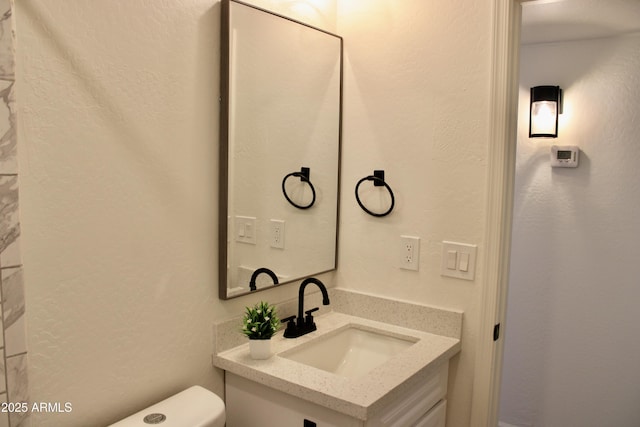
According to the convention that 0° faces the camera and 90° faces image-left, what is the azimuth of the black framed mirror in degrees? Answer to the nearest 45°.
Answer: approximately 315°

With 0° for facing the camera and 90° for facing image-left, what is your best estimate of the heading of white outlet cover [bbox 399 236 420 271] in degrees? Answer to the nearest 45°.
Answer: approximately 45°

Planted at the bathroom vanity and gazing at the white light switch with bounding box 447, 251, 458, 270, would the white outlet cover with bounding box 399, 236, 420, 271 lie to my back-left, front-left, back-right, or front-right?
front-left

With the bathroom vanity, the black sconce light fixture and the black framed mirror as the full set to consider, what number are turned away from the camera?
0

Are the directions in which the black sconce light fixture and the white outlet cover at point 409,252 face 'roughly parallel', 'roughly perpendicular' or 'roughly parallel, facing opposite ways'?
roughly parallel

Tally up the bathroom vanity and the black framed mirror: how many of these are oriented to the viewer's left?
0

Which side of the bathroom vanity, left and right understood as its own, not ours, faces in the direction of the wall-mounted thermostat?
left

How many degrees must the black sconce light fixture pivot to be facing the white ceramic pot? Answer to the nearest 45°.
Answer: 0° — it already faces it

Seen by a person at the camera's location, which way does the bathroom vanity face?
facing the viewer and to the right of the viewer

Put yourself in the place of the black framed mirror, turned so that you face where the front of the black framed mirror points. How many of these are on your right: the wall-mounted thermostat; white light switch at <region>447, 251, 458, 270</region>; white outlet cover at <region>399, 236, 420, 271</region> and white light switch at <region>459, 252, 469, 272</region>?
0

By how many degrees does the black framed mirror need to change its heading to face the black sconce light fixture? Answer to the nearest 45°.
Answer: approximately 90° to its left

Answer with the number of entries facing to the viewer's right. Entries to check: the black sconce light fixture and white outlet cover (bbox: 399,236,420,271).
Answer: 0

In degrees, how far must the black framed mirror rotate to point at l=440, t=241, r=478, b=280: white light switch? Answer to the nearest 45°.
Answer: approximately 45° to its left
